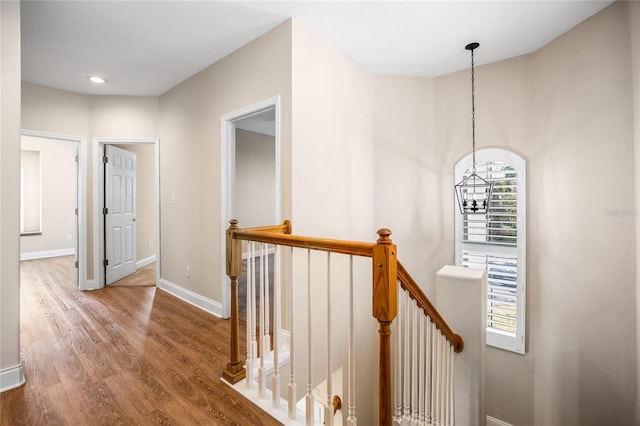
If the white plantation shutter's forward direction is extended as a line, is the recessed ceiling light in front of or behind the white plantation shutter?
in front

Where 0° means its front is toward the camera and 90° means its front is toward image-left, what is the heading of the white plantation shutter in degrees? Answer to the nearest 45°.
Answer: approximately 45°

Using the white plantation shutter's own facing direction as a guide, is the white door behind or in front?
in front

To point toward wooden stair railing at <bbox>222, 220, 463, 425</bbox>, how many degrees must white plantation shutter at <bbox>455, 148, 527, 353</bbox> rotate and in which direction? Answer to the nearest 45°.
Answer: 0° — it already faces it

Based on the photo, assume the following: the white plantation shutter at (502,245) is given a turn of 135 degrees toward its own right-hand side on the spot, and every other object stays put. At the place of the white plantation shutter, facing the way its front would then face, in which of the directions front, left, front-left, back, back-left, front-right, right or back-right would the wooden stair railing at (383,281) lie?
left
